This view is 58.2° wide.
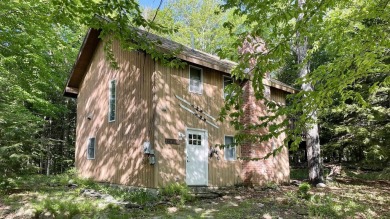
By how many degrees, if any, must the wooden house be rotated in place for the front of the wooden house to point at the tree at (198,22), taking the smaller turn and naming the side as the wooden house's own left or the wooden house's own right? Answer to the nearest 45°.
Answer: approximately 135° to the wooden house's own left

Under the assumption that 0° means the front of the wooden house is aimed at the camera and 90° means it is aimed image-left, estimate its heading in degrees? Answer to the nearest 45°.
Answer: approximately 315°
